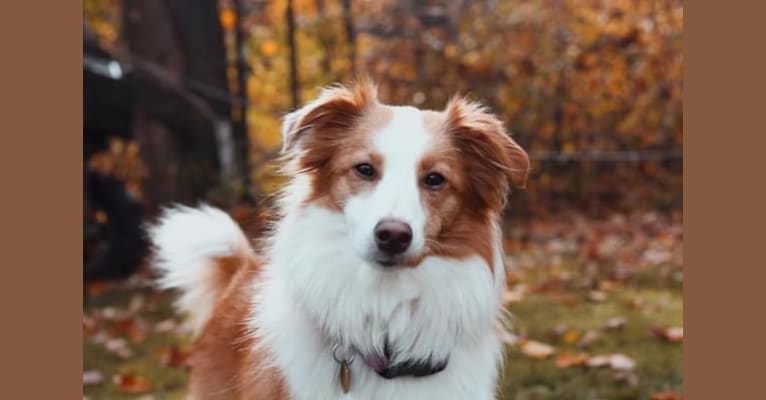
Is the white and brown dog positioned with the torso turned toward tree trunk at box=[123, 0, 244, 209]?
no

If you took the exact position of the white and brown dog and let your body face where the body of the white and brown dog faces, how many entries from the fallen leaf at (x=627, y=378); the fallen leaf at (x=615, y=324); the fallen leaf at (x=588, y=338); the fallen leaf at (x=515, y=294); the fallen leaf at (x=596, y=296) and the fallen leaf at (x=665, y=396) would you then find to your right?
0

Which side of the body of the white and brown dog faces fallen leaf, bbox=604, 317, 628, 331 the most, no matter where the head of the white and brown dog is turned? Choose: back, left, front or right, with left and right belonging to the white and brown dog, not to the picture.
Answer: left

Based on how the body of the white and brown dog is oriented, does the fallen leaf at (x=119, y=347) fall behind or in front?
behind

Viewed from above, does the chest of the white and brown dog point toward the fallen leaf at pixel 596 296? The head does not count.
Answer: no

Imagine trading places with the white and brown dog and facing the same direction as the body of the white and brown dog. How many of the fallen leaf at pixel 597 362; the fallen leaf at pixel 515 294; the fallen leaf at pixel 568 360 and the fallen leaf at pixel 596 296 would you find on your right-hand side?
0

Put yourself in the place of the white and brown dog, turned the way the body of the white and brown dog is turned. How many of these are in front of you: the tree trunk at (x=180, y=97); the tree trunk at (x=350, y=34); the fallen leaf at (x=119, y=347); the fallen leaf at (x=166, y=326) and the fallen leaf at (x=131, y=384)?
0

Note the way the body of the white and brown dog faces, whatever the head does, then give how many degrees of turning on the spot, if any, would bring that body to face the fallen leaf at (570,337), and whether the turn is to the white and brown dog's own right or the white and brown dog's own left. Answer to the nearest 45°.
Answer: approximately 90° to the white and brown dog's own left

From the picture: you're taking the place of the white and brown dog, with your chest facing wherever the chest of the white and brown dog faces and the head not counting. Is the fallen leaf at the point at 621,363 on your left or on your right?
on your left

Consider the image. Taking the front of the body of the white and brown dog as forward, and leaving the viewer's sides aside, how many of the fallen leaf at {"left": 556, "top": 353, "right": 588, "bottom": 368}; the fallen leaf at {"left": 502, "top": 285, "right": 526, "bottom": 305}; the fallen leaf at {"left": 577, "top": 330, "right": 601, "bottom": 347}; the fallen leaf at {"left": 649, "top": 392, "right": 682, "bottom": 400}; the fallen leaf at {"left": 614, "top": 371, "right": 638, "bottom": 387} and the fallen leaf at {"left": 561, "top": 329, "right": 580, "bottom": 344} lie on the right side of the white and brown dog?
0

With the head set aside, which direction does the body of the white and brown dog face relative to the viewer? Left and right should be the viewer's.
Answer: facing the viewer and to the right of the viewer
